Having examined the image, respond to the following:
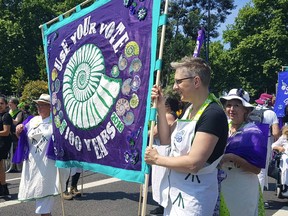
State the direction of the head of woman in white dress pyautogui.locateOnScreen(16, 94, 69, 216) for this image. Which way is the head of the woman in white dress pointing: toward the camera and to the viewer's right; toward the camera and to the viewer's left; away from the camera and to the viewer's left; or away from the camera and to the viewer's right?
toward the camera and to the viewer's right

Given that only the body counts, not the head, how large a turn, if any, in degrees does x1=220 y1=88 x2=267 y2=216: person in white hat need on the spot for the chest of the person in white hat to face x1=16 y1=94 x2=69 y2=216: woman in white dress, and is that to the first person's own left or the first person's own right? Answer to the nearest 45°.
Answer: approximately 45° to the first person's own right

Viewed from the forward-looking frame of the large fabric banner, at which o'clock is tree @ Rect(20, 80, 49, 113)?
The tree is roughly at 4 o'clock from the large fabric banner.

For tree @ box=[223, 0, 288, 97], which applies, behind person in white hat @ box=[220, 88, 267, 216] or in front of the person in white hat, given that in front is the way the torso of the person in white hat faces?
behind

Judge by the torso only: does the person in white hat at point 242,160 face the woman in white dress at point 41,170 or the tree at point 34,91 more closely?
the woman in white dress

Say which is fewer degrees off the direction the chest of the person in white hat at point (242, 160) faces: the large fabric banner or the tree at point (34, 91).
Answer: the large fabric banner

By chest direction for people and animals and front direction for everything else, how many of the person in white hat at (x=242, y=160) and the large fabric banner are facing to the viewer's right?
0

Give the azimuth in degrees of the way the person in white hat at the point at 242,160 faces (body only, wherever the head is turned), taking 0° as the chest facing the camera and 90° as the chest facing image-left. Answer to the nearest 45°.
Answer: approximately 45°

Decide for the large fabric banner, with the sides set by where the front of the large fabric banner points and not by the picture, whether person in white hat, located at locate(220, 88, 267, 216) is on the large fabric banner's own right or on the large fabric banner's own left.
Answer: on the large fabric banner's own left

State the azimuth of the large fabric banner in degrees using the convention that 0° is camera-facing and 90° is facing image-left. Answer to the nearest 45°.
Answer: approximately 45°

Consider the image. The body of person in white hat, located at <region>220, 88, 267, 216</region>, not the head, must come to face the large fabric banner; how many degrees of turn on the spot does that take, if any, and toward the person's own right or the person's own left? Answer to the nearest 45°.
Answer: approximately 45° to the person's own right

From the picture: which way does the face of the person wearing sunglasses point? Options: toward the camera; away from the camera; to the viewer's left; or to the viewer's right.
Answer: to the viewer's left
